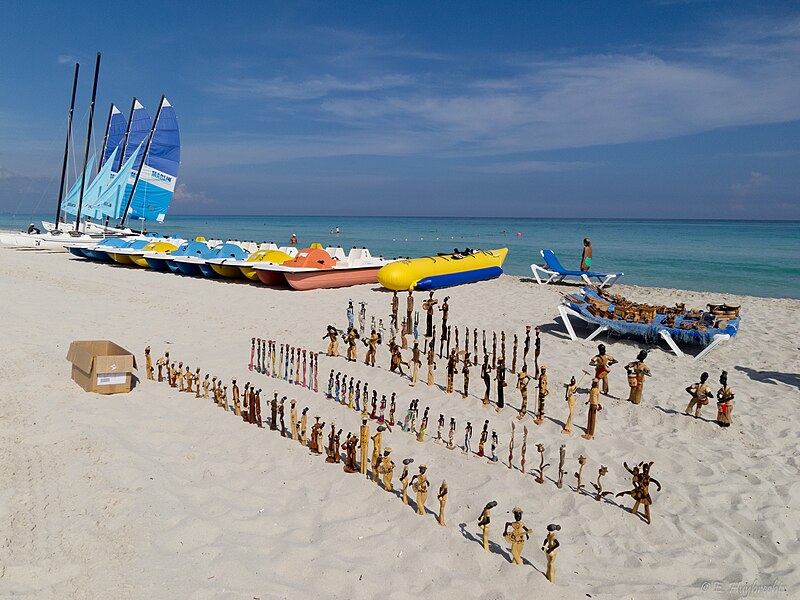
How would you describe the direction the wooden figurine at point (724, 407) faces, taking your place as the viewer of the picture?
facing the viewer and to the left of the viewer

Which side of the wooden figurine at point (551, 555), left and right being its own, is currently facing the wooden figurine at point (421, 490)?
right

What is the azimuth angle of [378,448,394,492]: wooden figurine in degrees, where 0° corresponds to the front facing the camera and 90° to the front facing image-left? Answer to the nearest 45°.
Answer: approximately 45°

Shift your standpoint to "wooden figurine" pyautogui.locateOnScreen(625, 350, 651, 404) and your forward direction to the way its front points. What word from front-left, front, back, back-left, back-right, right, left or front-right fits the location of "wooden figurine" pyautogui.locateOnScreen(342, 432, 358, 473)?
front

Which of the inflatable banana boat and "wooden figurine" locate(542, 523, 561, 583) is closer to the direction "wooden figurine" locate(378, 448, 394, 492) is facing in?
the wooden figurine

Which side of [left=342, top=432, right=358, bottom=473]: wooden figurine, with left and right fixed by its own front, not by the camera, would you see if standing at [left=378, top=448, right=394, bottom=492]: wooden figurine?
left

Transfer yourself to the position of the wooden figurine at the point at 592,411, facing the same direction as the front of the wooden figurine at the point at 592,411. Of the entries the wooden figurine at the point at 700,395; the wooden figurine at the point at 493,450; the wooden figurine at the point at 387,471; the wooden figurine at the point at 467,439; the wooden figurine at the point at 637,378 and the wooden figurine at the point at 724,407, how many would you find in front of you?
3

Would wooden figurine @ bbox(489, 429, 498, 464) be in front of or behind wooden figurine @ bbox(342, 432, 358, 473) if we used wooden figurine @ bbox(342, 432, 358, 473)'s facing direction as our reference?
behind

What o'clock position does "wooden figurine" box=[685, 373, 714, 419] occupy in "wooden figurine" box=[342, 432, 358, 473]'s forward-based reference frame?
"wooden figurine" box=[685, 373, 714, 419] is roughly at 7 o'clock from "wooden figurine" box=[342, 432, 358, 473].
